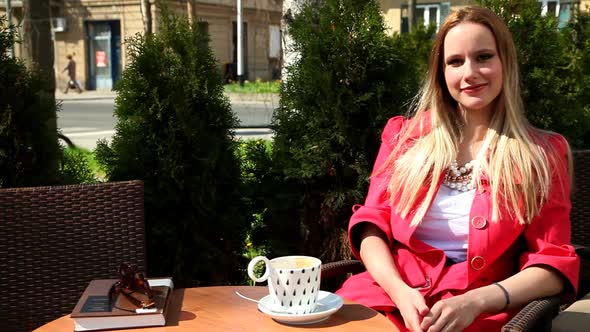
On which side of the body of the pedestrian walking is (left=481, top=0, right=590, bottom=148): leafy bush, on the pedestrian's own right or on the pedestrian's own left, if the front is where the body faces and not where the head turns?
on the pedestrian's own left

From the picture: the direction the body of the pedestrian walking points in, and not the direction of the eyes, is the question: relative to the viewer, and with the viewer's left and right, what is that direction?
facing to the left of the viewer

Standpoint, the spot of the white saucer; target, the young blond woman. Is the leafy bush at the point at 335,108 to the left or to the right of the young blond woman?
left

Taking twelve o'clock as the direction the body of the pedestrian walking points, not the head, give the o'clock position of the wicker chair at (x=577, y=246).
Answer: The wicker chair is roughly at 9 o'clock from the pedestrian walking.

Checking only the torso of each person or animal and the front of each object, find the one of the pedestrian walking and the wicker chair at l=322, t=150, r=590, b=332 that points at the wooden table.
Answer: the wicker chair

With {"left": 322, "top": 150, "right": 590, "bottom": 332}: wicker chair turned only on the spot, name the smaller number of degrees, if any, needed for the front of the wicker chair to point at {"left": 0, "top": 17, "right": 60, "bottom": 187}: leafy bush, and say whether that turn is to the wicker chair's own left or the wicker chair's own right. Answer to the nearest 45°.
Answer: approximately 45° to the wicker chair's own right

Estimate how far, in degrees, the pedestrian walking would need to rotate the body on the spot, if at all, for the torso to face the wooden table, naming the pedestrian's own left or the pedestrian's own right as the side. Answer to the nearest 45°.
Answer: approximately 90° to the pedestrian's own left

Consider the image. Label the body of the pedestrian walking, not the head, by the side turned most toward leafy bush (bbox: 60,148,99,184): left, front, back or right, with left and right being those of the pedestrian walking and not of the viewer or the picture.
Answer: left
